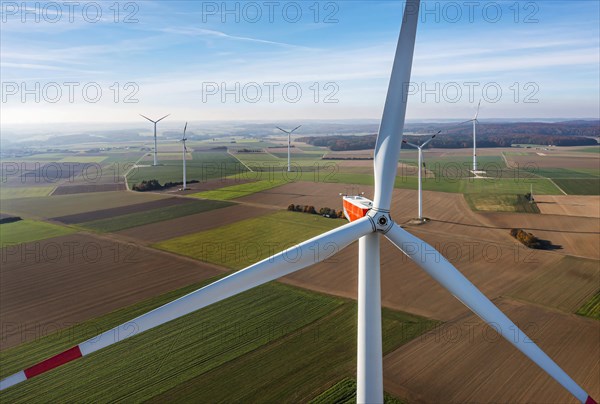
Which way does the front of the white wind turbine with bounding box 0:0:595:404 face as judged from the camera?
facing the viewer and to the right of the viewer
